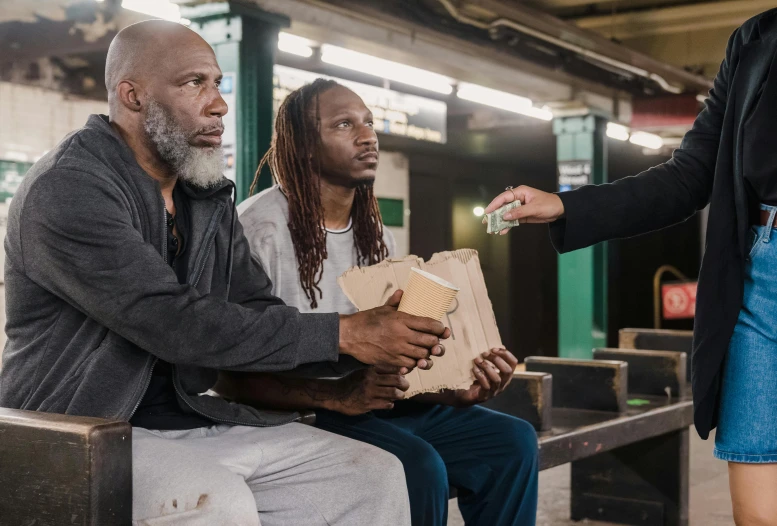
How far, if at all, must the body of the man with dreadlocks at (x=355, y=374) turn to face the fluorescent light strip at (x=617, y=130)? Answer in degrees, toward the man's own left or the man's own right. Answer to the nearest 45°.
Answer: approximately 135° to the man's own left

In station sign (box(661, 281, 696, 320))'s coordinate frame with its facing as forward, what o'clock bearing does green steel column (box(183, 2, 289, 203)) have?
The green steel column is roughly at 1 o'clock from the station sign.

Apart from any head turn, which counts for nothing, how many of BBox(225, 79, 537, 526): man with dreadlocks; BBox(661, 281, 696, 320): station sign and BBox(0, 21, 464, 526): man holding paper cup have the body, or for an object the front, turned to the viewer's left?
0

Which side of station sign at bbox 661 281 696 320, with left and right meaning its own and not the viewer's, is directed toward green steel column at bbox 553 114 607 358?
right

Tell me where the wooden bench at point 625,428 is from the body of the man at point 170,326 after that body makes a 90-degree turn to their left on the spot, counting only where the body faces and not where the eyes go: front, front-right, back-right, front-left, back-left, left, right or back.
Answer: front

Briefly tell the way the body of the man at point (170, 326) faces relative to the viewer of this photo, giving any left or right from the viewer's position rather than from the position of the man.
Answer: facing the viewer and to the right of the viewer

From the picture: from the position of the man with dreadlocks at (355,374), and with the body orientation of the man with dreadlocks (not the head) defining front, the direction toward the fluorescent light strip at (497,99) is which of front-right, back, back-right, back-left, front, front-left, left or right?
back-left

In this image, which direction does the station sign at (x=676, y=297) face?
toward the camera

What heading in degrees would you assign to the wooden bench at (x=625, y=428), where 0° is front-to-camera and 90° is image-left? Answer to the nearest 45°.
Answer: approximately 315°

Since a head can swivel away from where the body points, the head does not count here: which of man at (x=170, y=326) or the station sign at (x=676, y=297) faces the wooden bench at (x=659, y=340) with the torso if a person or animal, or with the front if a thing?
the station sign

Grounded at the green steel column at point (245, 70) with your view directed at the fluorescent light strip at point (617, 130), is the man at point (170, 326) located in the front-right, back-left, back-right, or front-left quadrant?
back-right

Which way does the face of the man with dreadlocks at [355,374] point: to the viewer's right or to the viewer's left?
to the viewer's right
